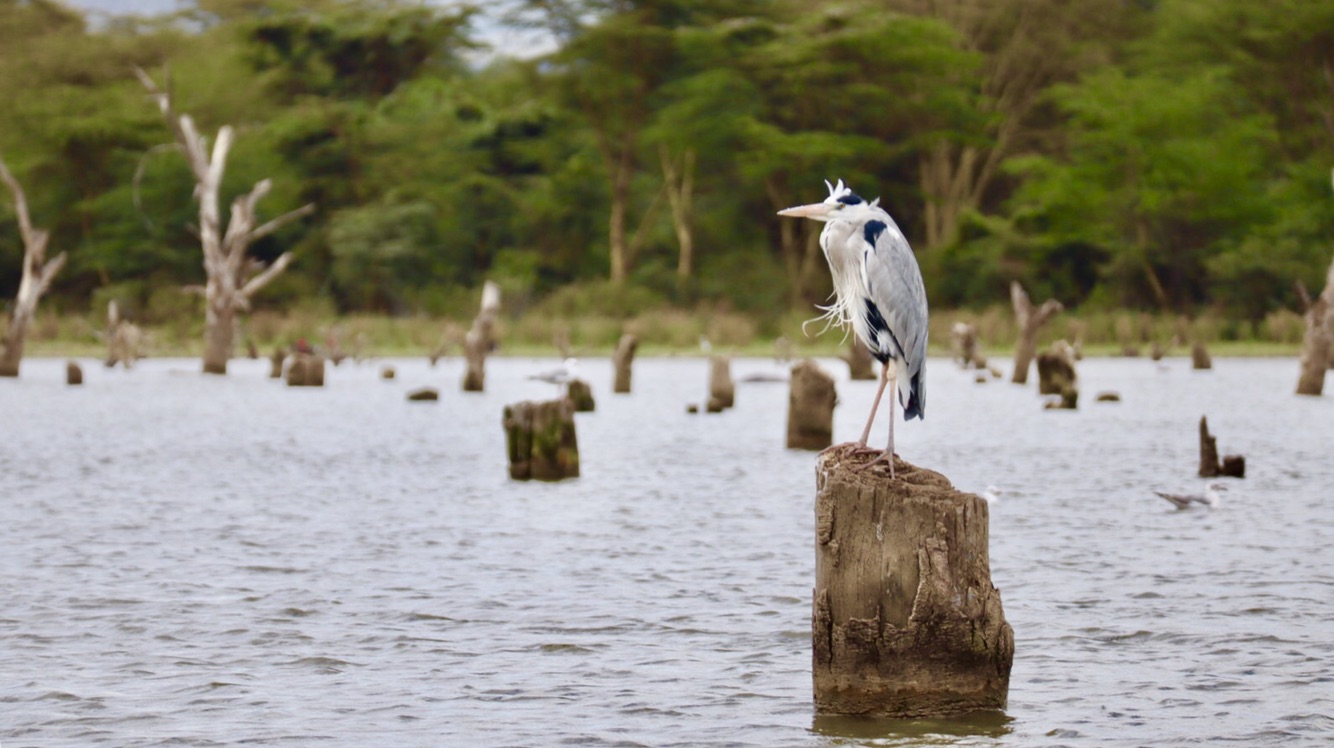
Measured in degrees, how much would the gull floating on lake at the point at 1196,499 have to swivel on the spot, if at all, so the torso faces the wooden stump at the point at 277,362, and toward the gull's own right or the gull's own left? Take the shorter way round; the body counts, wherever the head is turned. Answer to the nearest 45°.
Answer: approximately 135° to the gull's own left

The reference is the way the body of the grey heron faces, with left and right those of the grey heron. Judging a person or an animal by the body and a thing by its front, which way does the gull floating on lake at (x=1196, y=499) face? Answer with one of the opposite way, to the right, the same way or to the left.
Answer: the opposite way

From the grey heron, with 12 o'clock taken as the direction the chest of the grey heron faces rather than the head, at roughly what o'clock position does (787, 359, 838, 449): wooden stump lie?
The wooden stump is roughly at 3 o'clock from the grey heron.

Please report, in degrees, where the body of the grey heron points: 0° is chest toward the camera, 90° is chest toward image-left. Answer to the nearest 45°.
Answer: approximately 90°

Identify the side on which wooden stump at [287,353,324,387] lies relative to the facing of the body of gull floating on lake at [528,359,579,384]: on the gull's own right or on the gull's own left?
on the gull's own left

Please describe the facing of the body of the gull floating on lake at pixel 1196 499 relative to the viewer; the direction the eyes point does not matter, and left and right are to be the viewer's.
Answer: facing to the right of the viewer

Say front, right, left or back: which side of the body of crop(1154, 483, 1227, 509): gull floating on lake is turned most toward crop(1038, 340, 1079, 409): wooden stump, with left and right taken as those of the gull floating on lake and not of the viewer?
left

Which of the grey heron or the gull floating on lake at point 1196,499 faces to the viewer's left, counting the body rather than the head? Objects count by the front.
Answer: the grey heron

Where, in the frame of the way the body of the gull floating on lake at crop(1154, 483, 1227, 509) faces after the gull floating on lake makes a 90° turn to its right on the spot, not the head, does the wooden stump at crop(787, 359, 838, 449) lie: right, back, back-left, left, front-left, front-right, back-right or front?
back-right
